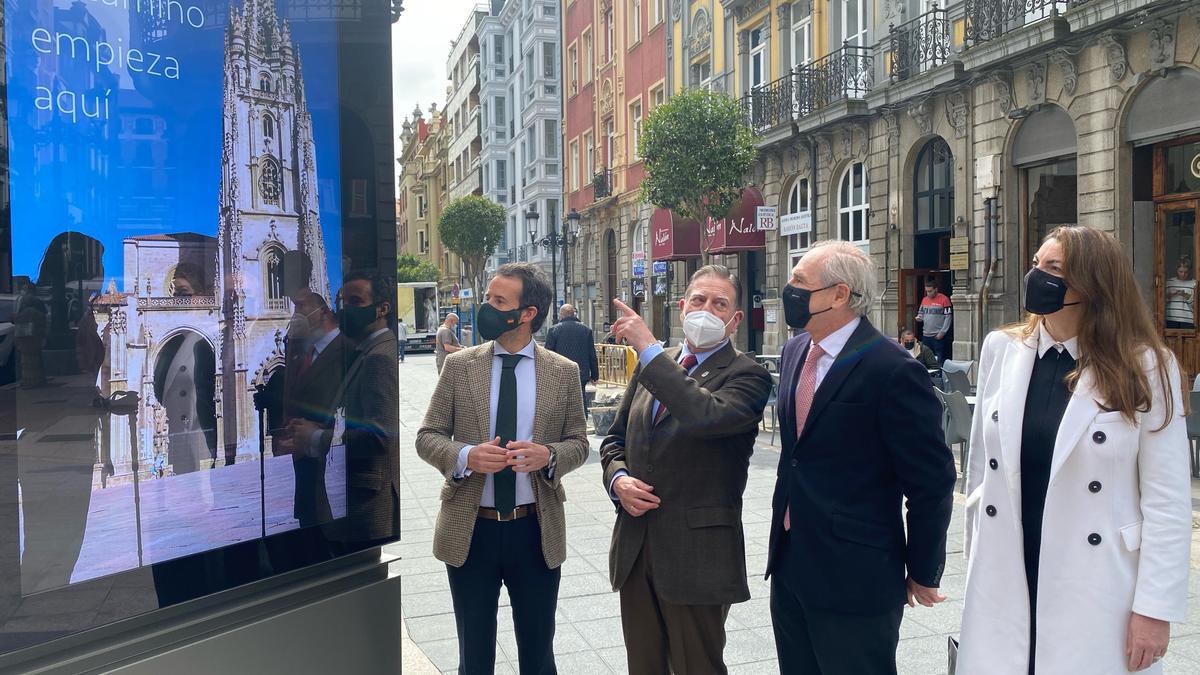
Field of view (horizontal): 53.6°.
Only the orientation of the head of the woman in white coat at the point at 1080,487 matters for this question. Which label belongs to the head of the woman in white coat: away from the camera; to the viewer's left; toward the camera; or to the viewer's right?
to the viewer's left

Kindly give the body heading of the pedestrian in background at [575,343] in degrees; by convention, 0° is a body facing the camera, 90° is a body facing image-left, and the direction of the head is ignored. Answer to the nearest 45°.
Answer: approximately 180°

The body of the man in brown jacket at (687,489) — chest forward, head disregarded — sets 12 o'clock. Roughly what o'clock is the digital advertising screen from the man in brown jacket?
The digital advertising screen is roughly at 12 o'clock from the man in brown jacket.

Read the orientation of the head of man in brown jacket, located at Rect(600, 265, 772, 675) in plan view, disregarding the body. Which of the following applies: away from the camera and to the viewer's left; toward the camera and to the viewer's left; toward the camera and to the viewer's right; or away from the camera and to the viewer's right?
toward the camera and to the viewer's left

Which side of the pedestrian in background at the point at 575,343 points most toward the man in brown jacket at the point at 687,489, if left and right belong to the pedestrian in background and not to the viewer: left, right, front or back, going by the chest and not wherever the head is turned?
back

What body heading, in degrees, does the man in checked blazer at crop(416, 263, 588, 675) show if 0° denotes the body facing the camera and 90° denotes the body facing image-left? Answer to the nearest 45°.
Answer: approximately 0°

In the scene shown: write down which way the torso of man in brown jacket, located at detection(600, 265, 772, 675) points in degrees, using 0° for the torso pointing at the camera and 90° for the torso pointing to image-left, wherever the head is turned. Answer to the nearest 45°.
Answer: approximately 45°

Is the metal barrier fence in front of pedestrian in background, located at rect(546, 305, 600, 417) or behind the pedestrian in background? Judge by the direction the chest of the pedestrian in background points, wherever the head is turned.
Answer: in front

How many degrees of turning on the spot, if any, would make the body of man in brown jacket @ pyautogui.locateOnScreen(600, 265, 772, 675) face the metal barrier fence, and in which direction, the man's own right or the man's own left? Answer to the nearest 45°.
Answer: approximately 135° to the man's own right

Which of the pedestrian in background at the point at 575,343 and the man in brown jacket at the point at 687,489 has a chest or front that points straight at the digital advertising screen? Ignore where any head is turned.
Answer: the man in brown jacket

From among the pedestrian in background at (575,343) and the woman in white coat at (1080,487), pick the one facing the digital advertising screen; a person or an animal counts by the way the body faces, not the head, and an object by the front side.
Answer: the woman in white coat

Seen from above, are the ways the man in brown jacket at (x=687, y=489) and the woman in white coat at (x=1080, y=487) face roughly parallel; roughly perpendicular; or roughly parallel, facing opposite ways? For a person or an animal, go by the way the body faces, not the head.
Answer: roughly parallel

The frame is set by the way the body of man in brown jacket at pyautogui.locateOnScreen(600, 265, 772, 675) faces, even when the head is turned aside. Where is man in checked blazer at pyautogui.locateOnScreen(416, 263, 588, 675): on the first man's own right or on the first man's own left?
on the first man's own right

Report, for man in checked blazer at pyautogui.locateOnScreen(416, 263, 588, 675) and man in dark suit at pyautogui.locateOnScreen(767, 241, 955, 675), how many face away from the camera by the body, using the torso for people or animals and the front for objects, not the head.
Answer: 0
